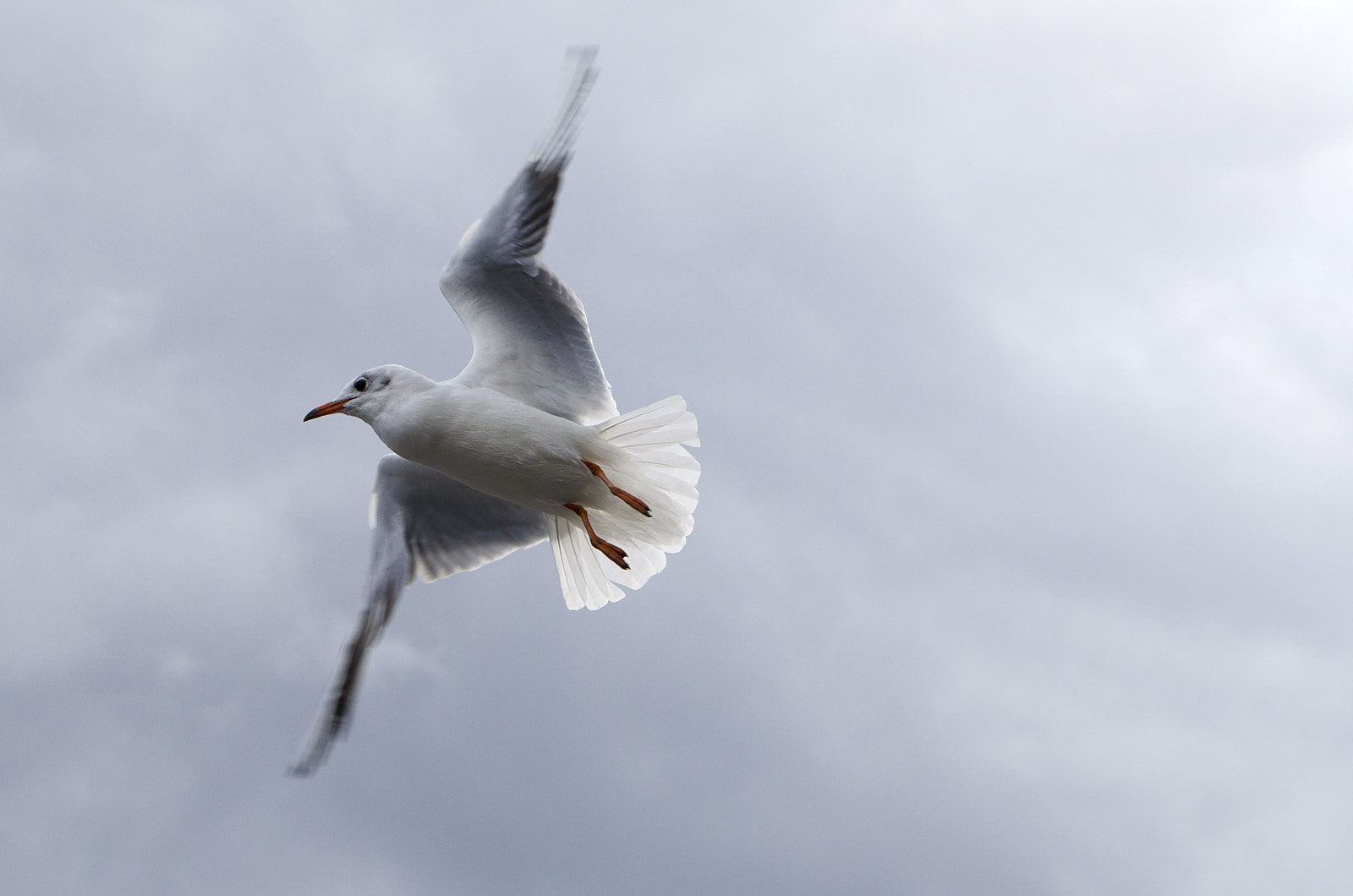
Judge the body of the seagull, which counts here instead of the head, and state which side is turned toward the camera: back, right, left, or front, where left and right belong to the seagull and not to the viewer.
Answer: left
